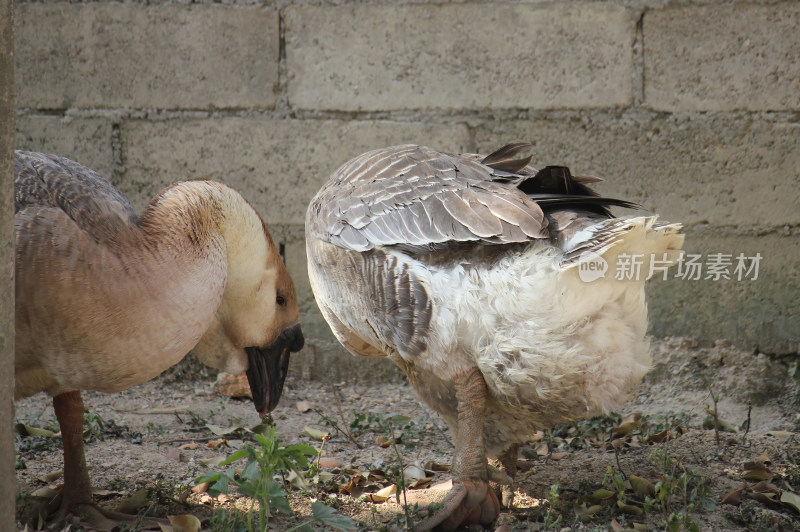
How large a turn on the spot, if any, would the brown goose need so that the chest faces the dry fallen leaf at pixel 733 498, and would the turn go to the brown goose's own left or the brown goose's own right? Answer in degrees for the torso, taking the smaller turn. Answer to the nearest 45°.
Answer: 0° — it already faces it

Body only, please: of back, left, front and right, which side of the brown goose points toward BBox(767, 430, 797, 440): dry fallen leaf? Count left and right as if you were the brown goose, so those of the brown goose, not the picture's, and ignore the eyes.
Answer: front

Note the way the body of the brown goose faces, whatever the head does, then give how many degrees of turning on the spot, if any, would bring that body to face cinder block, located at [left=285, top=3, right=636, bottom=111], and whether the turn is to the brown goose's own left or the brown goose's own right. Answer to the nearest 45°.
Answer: approximately 45° to the brown goose's own left

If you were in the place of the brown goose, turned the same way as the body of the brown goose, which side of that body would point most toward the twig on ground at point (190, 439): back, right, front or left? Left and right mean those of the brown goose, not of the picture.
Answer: left

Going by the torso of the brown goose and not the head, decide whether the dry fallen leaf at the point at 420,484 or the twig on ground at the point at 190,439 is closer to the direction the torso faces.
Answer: the dry fallen leaf

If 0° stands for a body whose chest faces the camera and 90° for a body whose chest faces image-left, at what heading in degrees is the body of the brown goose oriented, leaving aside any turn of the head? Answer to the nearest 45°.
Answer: approximately 270°

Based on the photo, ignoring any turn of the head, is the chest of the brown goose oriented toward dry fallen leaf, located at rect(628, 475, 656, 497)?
yes

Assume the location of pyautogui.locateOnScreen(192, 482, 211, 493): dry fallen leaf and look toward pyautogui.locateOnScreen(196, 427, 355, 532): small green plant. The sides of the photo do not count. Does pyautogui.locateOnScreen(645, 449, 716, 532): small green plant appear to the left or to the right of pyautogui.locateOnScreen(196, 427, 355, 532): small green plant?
left

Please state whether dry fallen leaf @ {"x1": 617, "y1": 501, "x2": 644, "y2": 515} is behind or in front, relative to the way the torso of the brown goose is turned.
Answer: in front

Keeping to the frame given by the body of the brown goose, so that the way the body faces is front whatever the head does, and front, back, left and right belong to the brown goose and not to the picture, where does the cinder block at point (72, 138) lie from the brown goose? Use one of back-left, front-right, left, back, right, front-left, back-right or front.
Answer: left

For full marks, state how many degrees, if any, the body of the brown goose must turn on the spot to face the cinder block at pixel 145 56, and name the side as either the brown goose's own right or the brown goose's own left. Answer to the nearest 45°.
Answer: approximately 90° to the brown goose's own left

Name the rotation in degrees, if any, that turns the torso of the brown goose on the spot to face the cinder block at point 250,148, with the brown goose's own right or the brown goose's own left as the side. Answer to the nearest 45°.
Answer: approximately 90° to the brown goose's own left

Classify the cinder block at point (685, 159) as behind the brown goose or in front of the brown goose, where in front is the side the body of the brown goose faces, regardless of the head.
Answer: in front

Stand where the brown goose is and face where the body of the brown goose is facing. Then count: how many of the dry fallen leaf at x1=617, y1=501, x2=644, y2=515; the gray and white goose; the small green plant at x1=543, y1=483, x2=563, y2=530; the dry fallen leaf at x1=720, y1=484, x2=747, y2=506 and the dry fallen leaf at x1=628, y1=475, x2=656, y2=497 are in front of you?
5
